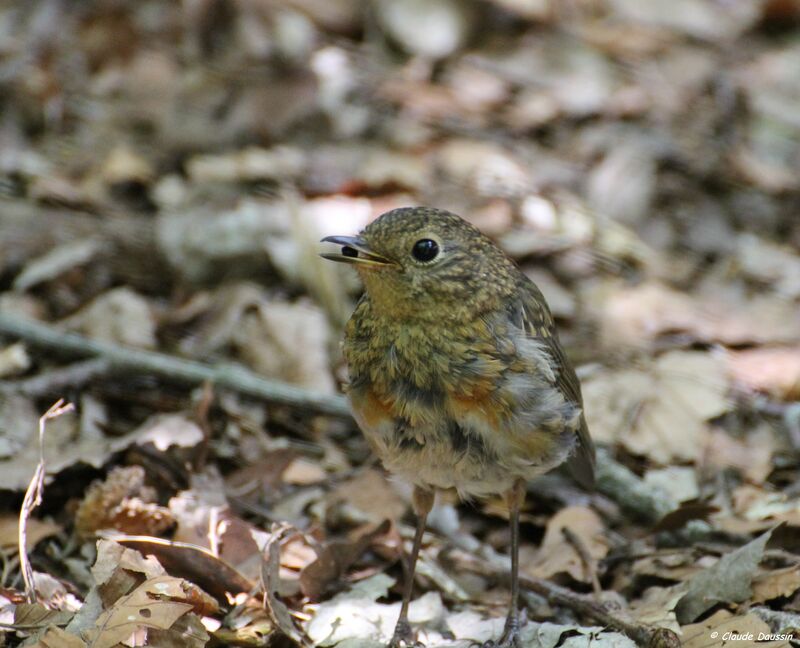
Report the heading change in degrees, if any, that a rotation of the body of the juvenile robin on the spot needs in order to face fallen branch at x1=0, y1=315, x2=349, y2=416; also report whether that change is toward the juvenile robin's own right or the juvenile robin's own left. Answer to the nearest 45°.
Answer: approximately 90° to the juvenile robin's own right

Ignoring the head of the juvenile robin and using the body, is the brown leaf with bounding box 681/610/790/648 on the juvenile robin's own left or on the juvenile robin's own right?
on the juvenile robin's own left

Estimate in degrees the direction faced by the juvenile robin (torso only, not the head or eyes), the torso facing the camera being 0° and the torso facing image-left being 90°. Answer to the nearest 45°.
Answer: approximately 45°

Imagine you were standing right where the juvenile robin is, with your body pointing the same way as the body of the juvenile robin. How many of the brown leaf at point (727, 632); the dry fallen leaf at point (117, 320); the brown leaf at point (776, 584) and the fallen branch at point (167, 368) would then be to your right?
2

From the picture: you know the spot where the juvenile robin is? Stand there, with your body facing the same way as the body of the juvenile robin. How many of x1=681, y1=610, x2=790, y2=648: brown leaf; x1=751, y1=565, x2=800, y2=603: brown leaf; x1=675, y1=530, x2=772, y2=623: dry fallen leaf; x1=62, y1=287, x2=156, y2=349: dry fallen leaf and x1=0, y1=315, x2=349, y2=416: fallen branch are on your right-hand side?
2

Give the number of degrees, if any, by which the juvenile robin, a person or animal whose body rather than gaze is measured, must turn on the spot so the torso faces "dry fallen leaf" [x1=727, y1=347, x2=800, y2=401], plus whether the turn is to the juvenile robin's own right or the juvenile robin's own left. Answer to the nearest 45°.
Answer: approximately 180°

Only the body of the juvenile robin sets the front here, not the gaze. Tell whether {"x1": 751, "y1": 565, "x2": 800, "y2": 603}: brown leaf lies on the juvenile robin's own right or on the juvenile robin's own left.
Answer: on the juvenile robin's own left

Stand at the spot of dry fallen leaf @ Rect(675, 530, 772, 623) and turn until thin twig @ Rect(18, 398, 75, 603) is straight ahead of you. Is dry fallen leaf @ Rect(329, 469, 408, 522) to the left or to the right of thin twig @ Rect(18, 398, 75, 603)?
right

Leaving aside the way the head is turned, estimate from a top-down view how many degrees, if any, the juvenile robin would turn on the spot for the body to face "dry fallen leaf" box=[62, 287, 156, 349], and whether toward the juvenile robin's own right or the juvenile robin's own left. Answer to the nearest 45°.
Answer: approximately 90° to the juvenile robin's own right
